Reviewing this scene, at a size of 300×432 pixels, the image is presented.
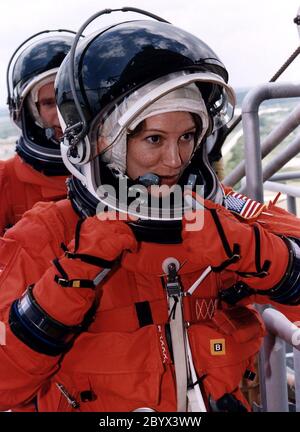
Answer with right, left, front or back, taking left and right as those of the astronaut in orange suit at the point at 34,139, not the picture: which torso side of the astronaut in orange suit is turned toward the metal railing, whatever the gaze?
front

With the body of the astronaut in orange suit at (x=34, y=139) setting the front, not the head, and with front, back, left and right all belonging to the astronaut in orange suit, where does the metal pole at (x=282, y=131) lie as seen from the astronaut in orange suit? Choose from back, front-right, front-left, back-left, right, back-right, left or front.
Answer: front

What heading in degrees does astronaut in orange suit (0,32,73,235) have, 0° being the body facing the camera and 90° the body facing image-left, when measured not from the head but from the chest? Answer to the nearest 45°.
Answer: approximately 315°

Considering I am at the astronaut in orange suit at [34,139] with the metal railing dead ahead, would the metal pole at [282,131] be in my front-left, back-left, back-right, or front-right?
front-left

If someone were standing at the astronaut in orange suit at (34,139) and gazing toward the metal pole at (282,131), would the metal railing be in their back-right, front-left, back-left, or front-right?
front-right
